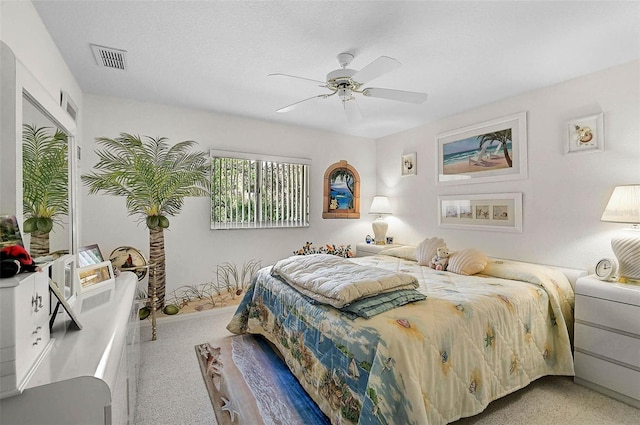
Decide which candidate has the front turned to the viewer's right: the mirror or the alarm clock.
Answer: the mirror

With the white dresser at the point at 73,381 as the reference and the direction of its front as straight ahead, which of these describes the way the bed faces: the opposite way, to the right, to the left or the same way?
the opposite way

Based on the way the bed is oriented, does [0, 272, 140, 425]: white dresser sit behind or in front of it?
in front

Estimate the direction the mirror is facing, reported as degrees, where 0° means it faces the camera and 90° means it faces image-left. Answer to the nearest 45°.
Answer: approximately 270°

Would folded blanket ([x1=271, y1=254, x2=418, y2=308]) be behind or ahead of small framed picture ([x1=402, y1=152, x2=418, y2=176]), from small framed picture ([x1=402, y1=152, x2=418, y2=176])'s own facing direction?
ahead

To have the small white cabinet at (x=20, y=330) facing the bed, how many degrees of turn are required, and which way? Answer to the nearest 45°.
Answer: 0° — it already faces it

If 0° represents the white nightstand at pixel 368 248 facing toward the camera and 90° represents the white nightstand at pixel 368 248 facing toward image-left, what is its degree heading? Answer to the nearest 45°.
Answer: approximately 45°

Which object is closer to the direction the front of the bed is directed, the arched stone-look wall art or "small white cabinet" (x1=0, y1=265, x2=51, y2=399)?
the small white cabinet

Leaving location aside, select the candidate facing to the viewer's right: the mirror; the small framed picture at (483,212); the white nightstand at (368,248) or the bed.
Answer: the mirror

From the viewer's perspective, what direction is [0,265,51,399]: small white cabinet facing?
to the viewer's right

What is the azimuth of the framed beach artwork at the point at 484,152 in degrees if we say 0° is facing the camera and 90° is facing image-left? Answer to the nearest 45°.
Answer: approximately 45°

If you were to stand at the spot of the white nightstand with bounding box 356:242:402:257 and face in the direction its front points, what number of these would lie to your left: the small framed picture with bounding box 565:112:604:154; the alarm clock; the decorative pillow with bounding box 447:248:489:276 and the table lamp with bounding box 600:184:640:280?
4
